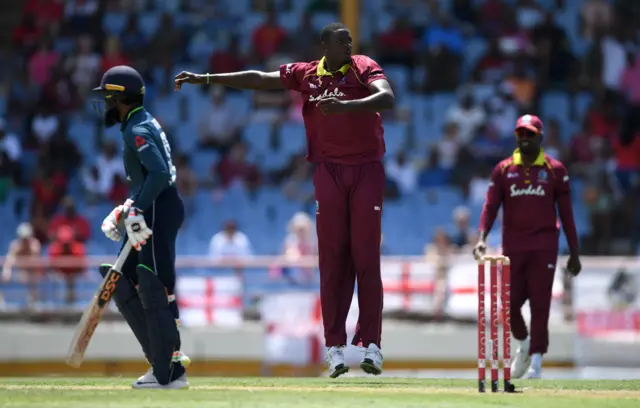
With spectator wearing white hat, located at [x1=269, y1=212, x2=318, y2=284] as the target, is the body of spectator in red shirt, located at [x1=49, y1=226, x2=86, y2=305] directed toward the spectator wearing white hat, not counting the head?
no

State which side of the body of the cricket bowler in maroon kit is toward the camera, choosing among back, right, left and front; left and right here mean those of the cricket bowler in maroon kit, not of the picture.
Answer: front

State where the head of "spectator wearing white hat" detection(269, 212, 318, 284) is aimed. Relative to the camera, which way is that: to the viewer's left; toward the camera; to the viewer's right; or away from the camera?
toward the camera

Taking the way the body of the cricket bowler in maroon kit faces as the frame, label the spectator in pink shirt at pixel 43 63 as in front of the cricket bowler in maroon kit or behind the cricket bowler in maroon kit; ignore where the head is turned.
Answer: behind

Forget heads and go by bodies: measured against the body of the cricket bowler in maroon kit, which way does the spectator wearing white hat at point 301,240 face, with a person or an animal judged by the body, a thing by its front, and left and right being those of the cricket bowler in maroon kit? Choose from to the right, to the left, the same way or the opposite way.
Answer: the same way

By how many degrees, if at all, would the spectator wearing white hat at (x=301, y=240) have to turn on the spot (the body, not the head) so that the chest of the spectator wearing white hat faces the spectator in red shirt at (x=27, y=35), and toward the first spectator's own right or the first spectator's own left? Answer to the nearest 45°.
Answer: approximately 135° to the first spectator's own right

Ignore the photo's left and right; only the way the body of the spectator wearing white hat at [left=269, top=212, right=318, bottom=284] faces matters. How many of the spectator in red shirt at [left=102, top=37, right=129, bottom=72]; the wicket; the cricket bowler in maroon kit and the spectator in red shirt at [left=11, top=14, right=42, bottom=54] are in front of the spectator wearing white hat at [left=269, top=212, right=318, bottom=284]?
2

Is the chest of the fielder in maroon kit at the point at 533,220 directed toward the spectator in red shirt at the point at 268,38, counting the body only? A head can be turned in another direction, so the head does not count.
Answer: no

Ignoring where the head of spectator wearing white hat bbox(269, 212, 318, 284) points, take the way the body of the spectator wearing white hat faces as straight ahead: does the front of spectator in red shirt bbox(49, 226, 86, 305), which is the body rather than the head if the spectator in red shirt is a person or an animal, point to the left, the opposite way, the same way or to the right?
the same way

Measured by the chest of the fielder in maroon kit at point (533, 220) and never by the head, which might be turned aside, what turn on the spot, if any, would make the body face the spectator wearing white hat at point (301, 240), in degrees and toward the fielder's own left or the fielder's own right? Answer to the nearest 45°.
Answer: approximately 135° to the fielder's own right

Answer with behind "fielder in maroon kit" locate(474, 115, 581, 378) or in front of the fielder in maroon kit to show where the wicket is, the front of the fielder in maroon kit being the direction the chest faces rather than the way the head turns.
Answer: in front

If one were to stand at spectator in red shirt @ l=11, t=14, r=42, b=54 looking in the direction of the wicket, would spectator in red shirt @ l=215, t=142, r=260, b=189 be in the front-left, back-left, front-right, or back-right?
front-left

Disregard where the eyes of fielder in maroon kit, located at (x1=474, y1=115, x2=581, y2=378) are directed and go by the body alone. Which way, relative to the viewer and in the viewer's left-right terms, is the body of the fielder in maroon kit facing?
facing the viewer

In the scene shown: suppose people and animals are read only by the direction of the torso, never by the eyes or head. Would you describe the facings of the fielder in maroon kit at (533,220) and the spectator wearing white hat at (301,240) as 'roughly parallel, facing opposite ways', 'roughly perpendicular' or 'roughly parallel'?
roughly parallel

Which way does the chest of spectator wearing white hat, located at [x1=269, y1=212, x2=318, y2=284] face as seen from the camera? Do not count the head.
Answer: toward the camera

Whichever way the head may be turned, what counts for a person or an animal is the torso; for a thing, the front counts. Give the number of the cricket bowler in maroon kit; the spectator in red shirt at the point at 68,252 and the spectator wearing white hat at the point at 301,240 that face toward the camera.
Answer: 3
